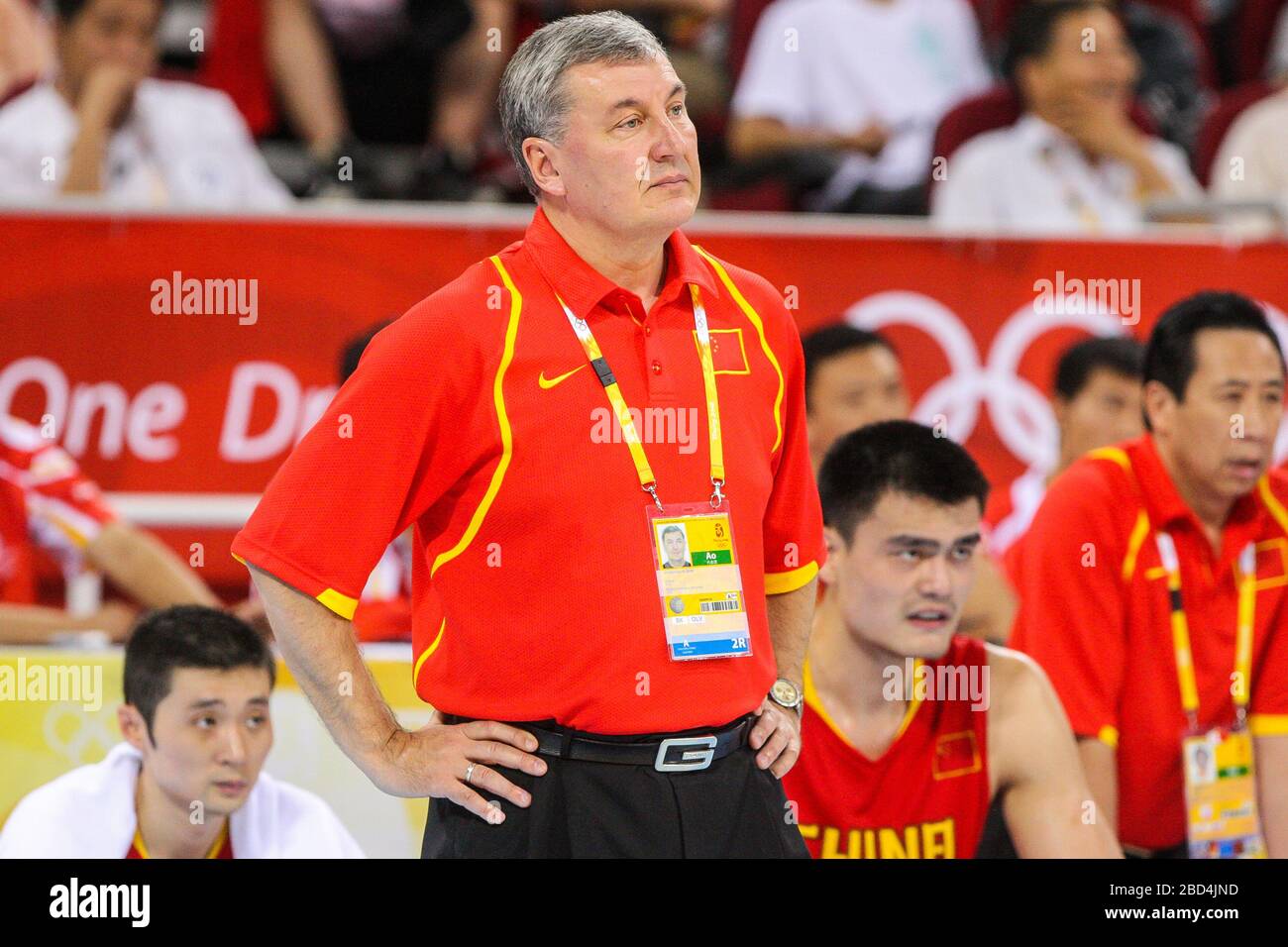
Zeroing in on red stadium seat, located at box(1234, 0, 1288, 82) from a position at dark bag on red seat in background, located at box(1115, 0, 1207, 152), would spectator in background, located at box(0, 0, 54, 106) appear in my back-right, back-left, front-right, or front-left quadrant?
back-left

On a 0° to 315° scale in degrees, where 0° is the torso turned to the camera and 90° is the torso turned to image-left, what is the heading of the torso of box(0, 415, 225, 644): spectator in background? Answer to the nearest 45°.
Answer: approximately 315°

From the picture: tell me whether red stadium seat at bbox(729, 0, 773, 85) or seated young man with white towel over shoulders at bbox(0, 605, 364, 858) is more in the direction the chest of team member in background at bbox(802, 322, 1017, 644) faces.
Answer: the seated young man with white towel over shoulders

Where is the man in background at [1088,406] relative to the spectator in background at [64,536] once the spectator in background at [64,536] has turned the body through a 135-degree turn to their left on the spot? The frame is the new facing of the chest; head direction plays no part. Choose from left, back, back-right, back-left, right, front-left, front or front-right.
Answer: right

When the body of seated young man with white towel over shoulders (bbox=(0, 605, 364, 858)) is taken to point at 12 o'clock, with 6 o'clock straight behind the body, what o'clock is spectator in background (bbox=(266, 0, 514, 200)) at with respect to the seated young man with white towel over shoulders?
The spectator in background is roughly at 6 o'clock from the seated young man with white towel over shoulders.

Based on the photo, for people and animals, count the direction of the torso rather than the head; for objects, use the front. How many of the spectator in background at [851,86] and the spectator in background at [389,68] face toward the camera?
2

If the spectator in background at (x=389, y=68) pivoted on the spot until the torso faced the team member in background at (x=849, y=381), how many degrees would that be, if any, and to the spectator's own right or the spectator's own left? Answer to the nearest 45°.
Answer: approximately 45° to the spectator's own left

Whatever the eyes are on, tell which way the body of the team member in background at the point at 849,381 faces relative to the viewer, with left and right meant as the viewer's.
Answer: facing the viewer and to the right of the viewer

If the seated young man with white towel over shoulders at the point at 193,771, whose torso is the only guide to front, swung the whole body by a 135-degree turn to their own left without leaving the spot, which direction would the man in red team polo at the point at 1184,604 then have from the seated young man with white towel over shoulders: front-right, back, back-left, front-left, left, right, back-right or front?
right

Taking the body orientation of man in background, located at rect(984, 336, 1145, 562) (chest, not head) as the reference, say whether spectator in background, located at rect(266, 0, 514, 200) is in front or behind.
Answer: behind

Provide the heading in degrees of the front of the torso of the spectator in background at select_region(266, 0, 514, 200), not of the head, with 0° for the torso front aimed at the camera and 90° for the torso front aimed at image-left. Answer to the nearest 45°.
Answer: approximately 0°
